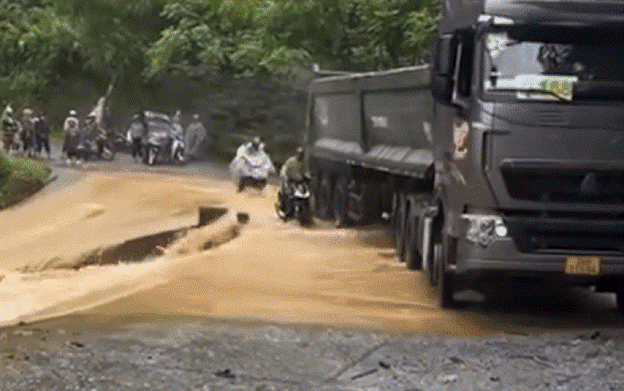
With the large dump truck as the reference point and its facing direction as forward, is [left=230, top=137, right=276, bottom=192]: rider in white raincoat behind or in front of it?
behind

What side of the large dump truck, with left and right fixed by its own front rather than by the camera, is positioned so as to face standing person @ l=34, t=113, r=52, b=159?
back

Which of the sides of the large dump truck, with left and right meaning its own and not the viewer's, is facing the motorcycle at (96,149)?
back

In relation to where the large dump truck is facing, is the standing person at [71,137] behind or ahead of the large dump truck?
behind

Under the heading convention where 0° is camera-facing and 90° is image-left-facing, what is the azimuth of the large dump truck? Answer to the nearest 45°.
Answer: approximately 315°

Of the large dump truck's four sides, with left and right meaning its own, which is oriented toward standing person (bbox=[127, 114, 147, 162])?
back

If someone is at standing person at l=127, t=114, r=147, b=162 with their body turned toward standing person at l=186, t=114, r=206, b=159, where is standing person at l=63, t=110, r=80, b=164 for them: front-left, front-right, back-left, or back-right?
back-right

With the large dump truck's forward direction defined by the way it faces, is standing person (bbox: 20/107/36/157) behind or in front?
behind
